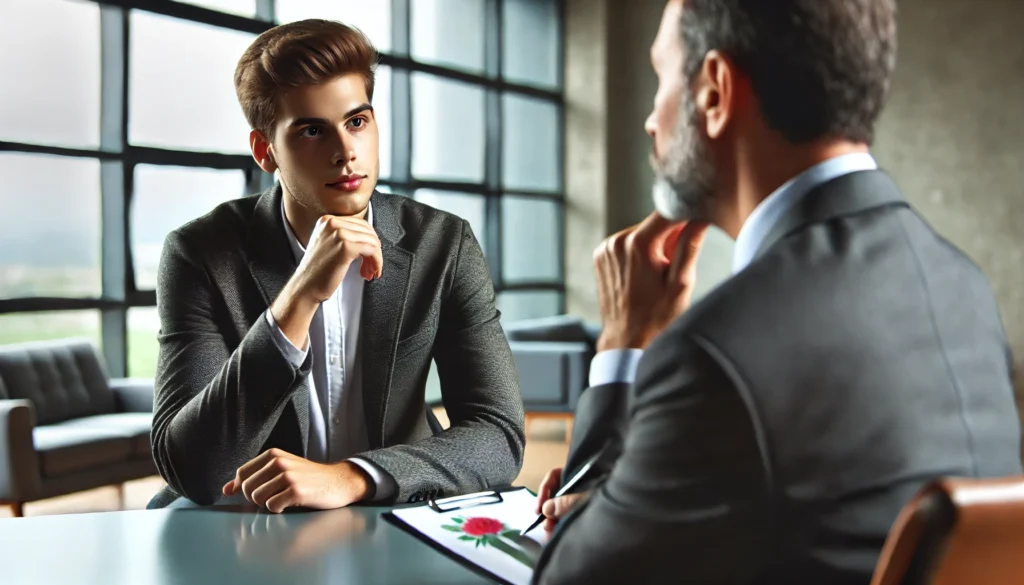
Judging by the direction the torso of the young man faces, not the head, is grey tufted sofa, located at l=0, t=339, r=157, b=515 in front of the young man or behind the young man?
behind

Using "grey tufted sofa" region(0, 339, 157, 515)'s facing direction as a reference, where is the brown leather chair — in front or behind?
in front

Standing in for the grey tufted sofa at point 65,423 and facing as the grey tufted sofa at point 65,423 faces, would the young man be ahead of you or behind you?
ahead

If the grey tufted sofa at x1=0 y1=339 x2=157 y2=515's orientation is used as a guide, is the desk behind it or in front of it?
in front

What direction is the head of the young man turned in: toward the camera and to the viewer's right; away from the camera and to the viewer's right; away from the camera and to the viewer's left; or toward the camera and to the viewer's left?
toward the camera and to the viewer's right

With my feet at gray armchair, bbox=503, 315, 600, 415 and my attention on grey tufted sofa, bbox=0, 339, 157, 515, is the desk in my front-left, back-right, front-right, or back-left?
front-left

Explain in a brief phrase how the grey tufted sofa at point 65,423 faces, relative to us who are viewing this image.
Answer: facing the viewer and to the right of the viewer

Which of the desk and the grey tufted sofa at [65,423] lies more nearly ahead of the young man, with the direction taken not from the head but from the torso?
the desk

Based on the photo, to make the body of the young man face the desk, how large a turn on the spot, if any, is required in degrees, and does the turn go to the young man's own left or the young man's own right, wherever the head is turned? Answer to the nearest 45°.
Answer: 0° — they already face it

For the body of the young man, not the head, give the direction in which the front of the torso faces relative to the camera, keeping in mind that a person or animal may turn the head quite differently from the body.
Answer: toward the camera

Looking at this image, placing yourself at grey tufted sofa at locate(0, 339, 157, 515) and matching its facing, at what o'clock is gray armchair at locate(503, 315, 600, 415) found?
gray armchair at locate(503, 315, 600, 415) is roughly at 10 o'clock from grey tufted sofa at locate(0, 339, 157, 515).

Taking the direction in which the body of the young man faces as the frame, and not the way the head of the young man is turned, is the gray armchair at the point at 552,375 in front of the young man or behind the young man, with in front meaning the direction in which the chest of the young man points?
behind

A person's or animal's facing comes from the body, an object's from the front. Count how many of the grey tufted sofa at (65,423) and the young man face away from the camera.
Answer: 0

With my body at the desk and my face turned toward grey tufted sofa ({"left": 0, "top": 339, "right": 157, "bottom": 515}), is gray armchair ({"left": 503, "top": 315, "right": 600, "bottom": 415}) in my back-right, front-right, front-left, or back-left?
front-right
